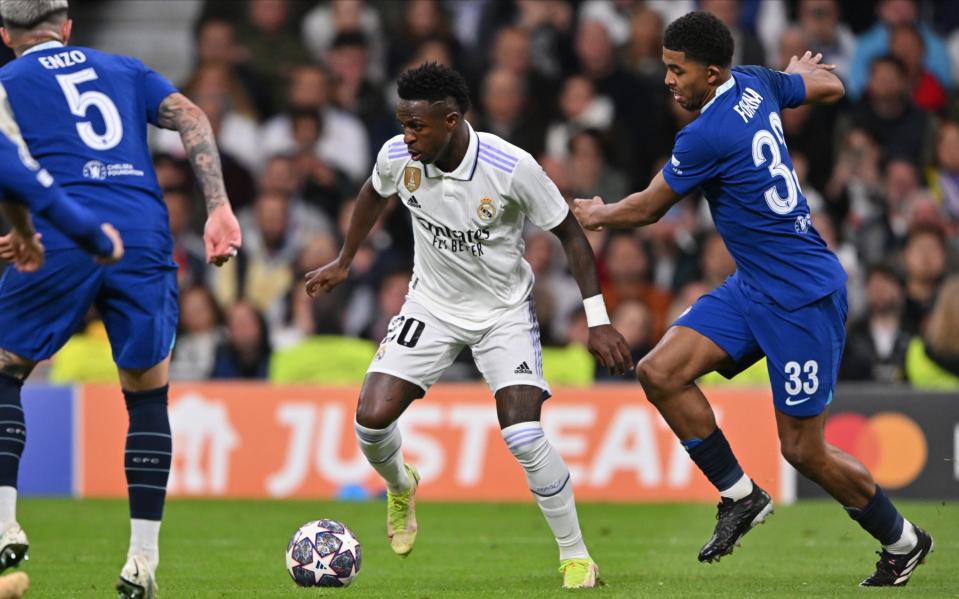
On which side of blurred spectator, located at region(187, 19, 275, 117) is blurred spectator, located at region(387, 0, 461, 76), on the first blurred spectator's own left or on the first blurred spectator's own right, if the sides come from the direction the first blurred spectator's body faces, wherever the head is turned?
on the first blurred spectator's own left

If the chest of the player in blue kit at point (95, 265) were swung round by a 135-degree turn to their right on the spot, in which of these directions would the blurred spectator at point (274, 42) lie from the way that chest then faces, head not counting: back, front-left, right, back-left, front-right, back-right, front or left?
back-left

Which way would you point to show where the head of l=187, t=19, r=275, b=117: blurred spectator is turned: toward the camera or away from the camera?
toward the camera

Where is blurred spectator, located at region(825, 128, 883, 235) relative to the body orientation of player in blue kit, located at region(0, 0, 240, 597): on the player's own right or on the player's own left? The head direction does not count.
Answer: on the player's own right

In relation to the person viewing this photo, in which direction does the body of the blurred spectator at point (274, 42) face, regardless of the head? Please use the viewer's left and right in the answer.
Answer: facing the viewer

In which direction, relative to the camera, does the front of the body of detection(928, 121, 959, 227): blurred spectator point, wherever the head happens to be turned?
toward the camera

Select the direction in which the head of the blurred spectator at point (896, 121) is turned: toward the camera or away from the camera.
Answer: toward the camera

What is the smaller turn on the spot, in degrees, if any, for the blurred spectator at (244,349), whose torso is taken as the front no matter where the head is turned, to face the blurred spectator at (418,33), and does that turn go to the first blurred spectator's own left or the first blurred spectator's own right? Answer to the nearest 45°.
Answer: approximately 135° to the first blurred spectator's own left

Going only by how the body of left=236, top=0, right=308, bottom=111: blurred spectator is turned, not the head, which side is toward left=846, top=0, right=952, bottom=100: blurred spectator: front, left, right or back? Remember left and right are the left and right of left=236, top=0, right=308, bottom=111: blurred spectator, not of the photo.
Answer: left

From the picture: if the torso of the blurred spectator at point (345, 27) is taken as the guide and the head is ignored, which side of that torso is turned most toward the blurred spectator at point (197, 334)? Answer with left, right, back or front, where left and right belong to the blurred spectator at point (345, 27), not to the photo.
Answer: front

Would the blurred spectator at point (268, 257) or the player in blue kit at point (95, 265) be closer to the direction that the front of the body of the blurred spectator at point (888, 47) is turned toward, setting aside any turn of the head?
the player in blue kit

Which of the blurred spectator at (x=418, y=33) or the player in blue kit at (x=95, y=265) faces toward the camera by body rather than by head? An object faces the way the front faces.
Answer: the blurred spectator

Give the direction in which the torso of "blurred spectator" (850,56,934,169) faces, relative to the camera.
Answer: toward the camera

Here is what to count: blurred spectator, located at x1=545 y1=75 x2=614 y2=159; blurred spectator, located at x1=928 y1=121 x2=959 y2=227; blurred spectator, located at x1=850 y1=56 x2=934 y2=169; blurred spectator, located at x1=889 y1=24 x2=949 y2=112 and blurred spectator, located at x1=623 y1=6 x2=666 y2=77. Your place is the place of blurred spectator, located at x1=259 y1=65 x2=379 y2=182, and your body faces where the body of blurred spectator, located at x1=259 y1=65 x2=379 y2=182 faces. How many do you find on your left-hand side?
5

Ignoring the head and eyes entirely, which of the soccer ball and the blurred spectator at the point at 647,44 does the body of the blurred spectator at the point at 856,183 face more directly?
the soccer ball

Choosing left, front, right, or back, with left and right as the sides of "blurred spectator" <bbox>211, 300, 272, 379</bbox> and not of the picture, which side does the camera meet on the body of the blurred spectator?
front

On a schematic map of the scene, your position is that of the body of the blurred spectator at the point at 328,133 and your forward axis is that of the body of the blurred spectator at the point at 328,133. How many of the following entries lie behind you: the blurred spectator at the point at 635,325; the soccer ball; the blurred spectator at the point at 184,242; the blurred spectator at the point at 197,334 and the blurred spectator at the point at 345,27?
1
